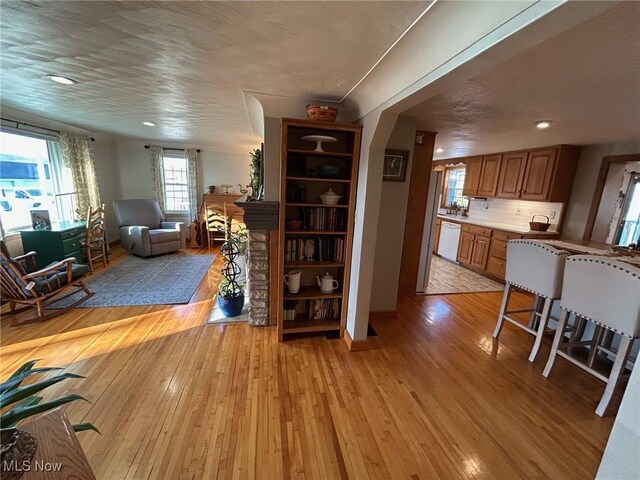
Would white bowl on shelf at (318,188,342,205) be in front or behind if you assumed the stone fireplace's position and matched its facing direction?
behind

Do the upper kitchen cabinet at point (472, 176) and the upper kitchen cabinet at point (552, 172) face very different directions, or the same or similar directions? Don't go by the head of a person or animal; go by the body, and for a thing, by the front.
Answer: same or similar directions

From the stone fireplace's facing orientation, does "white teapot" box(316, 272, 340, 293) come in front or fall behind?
behind

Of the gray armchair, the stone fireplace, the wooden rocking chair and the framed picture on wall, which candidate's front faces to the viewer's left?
the stone fireplace

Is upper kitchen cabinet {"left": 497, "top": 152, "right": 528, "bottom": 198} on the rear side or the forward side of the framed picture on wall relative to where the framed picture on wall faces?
on the rear side

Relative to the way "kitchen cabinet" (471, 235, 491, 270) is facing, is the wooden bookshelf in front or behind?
in front

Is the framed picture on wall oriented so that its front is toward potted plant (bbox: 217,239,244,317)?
no

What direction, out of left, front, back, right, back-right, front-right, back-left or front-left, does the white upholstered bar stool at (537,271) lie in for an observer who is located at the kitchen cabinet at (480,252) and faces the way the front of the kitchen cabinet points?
front-left

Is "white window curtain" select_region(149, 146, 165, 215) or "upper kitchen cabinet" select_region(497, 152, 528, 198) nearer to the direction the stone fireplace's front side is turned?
the white window curtain

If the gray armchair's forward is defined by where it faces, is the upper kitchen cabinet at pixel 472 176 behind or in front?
in front

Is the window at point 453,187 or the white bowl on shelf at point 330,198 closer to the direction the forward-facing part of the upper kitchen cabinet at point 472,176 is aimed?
the white bowl on shelf

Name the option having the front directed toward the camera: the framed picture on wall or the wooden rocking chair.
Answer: the framed picture on wall

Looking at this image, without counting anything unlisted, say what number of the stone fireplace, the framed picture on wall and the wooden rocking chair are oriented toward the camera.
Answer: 1

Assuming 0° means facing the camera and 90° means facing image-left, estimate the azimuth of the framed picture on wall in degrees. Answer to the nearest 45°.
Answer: approximately 0°

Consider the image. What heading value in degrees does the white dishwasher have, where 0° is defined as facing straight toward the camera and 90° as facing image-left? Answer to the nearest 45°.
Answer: approximately 45°

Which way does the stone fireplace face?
to the viewer's left

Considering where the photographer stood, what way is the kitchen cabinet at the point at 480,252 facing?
facing the viewer and to the left of the viewer
